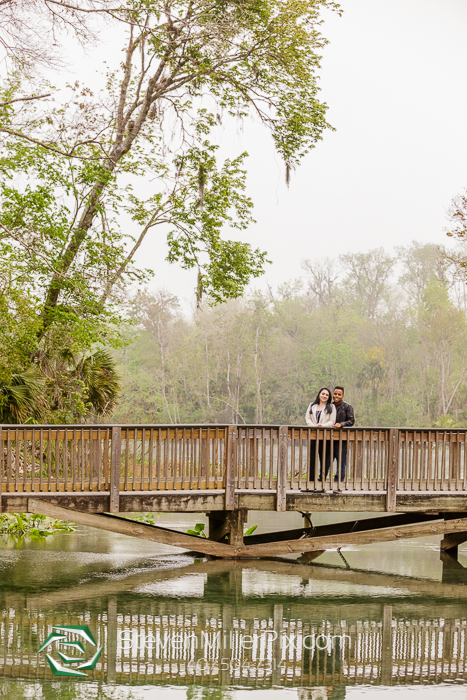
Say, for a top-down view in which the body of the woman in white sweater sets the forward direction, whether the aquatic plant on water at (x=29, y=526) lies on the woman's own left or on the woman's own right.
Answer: on the woman's own right

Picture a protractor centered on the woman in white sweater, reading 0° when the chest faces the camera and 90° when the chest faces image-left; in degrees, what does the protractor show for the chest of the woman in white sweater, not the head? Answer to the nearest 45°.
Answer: approximately 0°

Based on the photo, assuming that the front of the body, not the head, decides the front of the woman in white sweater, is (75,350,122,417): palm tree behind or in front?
behind

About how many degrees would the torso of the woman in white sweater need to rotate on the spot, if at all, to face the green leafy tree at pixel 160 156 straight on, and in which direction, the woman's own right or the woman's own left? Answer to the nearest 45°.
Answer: approximately 135° to the woman's own right
